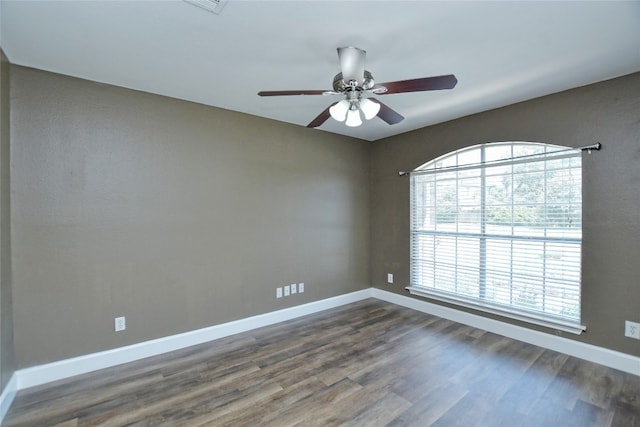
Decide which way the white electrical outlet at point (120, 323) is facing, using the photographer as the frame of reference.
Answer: facing the viewer

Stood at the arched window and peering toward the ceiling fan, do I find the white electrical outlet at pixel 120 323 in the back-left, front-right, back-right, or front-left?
front-right

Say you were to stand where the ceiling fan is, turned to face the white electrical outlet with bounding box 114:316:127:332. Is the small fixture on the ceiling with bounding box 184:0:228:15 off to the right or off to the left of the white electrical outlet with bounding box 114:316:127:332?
left

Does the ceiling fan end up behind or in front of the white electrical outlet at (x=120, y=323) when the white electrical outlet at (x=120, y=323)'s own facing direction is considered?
in front

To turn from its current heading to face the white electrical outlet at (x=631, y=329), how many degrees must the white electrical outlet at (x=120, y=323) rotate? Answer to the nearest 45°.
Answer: approximately 45° to its left

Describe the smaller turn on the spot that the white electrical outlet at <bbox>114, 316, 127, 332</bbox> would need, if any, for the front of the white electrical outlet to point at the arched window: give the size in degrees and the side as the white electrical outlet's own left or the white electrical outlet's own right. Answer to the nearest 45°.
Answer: approximately 45° to the white electrical outlet's own left
